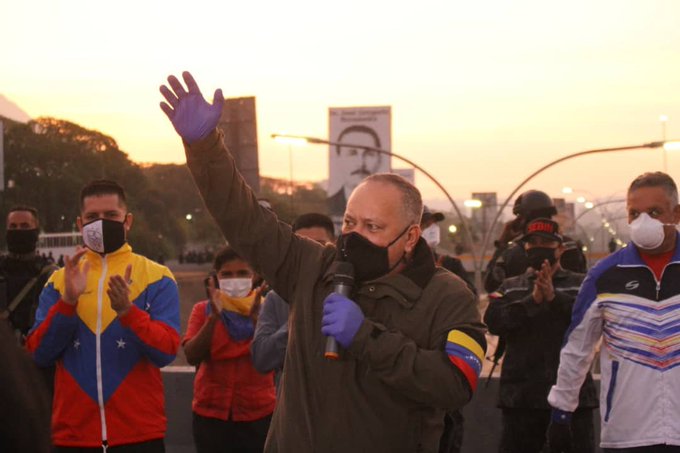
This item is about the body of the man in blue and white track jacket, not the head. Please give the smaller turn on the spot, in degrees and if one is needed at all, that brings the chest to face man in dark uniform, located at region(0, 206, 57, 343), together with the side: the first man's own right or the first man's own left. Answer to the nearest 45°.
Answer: approximately 90° to the first man's own right

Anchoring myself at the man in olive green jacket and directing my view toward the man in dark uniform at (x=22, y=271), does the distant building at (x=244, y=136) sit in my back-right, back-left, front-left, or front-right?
front-right

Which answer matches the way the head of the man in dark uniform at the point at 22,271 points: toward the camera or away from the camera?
toward the camera

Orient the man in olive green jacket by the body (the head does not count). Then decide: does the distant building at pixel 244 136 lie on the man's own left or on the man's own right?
on the man's own right

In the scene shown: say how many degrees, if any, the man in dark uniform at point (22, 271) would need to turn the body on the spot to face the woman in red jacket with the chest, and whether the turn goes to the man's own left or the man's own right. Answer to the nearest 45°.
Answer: approximately 45° to the man's own left

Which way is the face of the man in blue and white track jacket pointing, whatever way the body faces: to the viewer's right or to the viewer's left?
to the viewer's left

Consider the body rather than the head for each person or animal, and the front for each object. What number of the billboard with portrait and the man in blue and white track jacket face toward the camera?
2

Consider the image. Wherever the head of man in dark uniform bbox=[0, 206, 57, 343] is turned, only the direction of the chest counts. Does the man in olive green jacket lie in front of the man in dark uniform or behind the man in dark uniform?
in front

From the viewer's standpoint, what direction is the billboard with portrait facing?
toward the camera

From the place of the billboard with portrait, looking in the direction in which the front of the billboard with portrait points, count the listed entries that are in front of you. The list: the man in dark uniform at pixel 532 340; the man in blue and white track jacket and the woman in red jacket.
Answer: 3

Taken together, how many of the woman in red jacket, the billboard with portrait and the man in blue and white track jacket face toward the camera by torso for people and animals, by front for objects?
3

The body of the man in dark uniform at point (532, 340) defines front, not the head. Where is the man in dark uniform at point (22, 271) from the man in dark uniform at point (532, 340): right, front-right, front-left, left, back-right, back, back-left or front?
right

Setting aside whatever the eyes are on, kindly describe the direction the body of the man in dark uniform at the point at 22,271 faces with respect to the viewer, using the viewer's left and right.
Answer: facing the viewer

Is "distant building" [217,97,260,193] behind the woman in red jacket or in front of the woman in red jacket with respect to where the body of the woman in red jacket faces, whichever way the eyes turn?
behind
